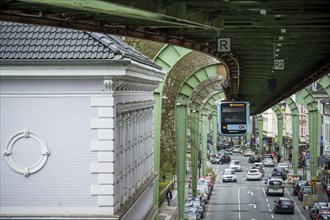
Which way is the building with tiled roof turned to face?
to the viewer's right

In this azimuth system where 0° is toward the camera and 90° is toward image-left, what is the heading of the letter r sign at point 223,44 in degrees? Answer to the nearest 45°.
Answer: approximately 0°

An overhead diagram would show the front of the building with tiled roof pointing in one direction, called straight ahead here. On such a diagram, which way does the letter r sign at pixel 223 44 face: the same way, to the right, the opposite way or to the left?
to the right

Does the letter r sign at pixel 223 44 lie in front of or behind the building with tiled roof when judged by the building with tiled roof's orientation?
in front

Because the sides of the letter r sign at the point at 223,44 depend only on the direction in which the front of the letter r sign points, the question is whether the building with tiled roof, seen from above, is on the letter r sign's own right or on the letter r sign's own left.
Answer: on the letter r sign's own right
